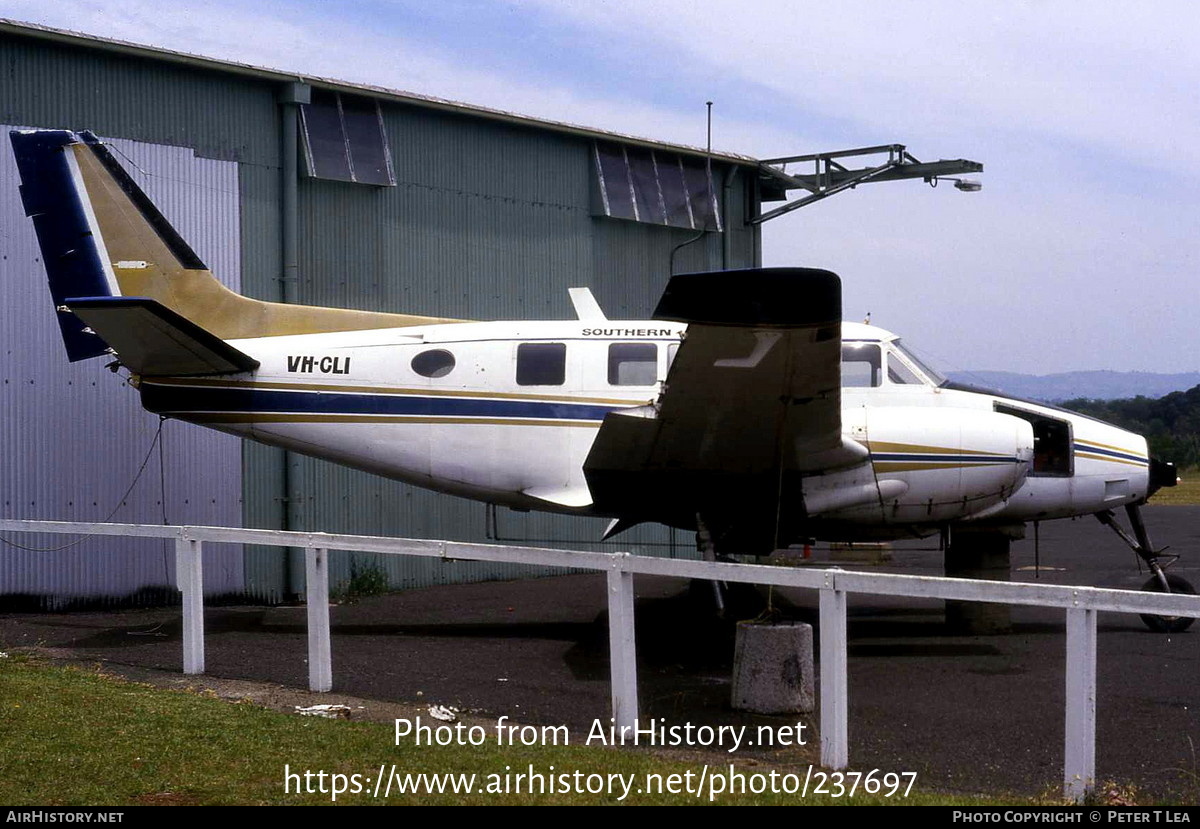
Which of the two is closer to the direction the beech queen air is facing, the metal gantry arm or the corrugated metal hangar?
the metal gantry arm

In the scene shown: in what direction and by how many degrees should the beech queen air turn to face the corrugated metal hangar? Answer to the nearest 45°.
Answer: approximately 135° to its left

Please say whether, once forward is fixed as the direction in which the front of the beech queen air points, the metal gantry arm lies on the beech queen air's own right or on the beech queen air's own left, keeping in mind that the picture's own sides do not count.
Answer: on the beech queen air's own left

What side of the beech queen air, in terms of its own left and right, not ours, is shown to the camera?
right

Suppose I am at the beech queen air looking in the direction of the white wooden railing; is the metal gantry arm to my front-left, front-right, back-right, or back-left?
back-left
